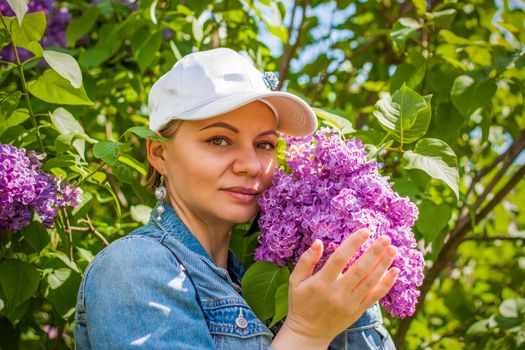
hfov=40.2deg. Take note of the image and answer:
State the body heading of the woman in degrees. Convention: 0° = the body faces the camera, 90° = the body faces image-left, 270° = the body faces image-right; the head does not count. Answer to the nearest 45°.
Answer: approximately 315°

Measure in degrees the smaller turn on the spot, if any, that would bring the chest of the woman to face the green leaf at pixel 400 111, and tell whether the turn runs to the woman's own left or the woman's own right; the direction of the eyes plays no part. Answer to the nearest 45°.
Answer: approximately 90° to the woman's own left
